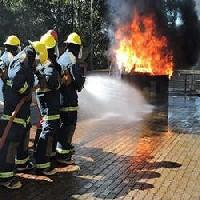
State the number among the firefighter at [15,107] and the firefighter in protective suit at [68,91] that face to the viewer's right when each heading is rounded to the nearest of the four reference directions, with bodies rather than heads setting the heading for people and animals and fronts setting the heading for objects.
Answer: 2

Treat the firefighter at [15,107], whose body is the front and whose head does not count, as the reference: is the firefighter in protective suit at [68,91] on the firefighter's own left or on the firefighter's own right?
on the firefighter's own left

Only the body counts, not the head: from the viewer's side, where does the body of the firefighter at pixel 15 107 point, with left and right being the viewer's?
facing to the right of the viewer

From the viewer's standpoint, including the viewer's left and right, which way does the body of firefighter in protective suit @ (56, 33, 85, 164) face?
facing to the right of the viewer

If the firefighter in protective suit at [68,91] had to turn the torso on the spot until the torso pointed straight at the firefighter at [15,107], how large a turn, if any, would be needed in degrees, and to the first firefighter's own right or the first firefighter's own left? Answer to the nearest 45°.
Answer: approximately 135° to the first firefighter's own right

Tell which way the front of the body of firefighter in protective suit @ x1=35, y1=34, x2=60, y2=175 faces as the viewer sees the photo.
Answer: to the viewer's right
